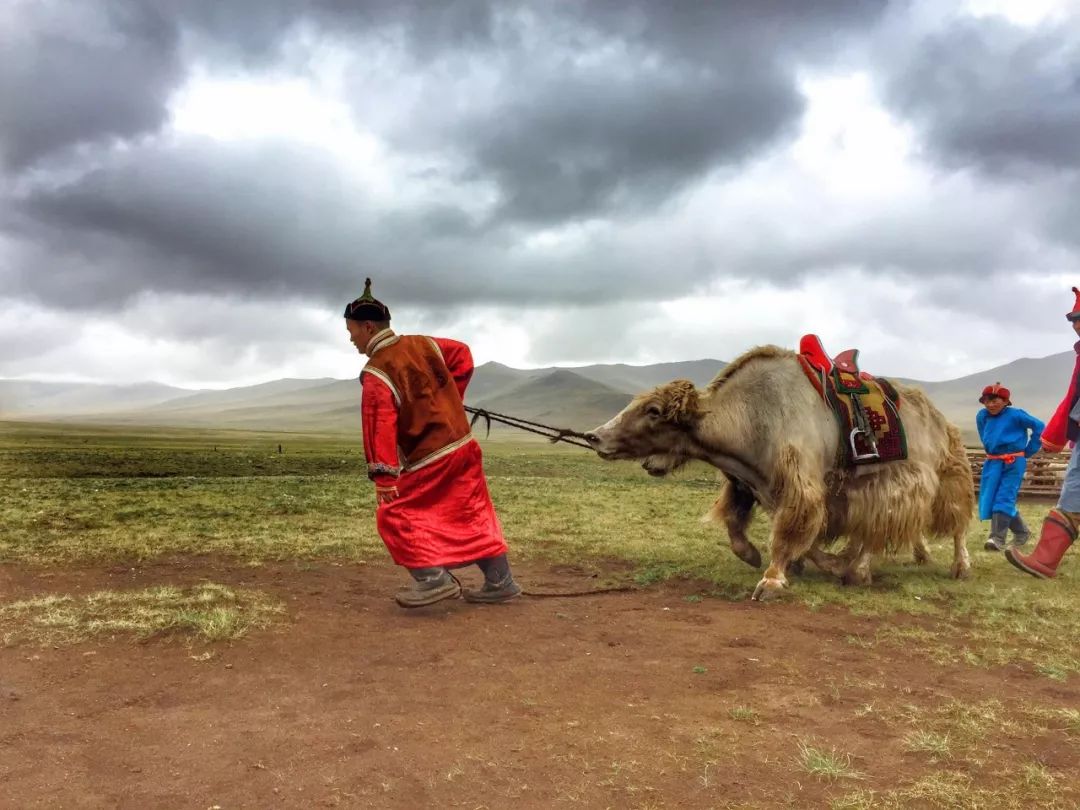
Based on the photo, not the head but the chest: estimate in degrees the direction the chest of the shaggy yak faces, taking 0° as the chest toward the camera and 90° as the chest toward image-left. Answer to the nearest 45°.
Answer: approximately 90°

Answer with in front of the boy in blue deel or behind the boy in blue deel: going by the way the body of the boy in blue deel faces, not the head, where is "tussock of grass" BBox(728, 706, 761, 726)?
in front

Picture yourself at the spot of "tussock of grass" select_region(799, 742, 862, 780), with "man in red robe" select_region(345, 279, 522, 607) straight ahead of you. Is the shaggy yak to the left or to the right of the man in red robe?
right

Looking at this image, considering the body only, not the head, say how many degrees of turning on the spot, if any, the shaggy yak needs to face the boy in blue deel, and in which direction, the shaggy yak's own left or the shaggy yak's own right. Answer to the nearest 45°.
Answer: approximately 135° to the shaggy yak's own right

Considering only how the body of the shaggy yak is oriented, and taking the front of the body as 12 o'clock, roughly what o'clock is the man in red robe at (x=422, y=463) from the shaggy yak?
The man in red robe is roughly at 11 o'clock from the shaggy yak.

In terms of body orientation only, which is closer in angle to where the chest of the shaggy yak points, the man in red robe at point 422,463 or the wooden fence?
the man in red robe

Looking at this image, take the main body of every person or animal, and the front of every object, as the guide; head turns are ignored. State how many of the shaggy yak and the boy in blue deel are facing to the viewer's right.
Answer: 0

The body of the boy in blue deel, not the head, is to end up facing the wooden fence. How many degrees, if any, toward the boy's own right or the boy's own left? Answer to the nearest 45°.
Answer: approximately 135° to the boy's own right

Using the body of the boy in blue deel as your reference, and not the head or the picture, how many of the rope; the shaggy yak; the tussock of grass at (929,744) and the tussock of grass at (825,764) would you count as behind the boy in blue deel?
0

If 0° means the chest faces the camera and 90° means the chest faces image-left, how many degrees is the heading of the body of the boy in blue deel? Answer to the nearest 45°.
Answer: approximately 45°

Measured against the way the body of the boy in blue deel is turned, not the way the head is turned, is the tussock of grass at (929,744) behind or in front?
in front

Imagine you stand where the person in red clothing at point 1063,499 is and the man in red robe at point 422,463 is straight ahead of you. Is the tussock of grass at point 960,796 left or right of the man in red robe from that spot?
left

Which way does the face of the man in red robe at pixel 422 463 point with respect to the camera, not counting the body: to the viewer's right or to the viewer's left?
to the viewer's left

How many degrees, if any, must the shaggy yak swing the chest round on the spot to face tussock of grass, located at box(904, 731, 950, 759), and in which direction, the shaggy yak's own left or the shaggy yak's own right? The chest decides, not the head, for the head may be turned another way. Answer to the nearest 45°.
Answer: approximately 90° to the shaggy yak's own left

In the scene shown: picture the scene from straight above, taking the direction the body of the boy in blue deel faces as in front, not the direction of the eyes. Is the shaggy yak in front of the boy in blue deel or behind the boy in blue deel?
in front

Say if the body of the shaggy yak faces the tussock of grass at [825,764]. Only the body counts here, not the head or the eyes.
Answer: no
